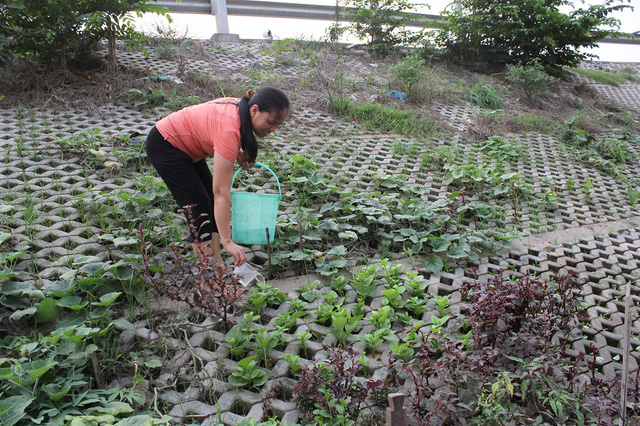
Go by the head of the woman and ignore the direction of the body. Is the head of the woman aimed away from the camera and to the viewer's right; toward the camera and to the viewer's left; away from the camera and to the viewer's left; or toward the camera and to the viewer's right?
toward the camera and to the viewer's right

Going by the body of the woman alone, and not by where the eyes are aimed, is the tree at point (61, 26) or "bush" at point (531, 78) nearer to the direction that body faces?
the bush

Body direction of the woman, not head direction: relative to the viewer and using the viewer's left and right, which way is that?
facing to the right of the viewer

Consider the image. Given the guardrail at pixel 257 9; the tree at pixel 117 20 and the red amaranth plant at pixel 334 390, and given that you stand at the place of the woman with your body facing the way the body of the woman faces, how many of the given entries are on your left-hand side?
2

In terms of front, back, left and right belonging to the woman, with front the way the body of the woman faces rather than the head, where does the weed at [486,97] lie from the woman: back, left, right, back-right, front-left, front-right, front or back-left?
front-left

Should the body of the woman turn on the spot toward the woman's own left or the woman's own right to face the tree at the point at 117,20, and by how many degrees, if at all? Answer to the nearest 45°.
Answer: approximately 90° to the woman's own left

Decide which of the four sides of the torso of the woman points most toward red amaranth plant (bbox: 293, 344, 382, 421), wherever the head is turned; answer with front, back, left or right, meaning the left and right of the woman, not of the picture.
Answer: right

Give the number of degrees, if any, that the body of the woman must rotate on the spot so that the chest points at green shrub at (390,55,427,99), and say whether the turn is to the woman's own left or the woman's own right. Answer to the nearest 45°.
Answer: approximately 45° to the woman's own left

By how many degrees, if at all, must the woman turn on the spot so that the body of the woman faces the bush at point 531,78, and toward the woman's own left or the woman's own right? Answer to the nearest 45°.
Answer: approximately 45° to the woman's own left

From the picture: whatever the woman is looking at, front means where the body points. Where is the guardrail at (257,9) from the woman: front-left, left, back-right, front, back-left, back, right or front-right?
left
